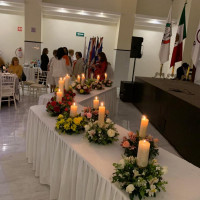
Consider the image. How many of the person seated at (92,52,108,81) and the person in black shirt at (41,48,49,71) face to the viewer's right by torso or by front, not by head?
1

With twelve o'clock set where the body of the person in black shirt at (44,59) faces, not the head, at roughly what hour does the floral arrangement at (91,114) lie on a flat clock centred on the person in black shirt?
The floral arrangement is roughly at 3 o'clock from the person in black shirt.

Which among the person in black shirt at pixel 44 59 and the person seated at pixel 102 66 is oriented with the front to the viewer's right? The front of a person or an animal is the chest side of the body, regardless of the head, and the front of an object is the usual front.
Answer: the person in black shirt

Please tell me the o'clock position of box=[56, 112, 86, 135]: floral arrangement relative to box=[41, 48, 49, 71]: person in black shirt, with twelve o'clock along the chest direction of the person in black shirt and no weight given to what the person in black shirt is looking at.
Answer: The floral arrangement is roughly at 3 o'clock from the person in black shirt.

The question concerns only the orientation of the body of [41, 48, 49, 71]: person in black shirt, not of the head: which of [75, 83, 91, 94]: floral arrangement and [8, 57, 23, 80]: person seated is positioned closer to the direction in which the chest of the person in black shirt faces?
the floral arrangement

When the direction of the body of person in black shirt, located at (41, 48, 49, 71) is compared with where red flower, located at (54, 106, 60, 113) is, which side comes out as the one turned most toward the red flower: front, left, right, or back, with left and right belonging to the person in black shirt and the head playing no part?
right

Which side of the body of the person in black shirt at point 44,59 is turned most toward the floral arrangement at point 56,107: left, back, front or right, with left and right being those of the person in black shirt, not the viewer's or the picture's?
right

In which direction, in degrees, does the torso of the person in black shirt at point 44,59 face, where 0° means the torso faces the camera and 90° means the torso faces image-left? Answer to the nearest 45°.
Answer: approximately 270°

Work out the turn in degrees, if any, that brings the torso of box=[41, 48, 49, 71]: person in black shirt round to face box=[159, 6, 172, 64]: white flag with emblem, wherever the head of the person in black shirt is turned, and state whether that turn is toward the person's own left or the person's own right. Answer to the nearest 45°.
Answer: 0° — they already face it
